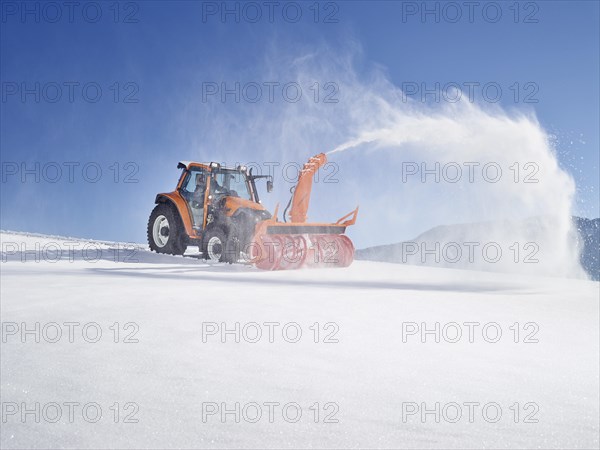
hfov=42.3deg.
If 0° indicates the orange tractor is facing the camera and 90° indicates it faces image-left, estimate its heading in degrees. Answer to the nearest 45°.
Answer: approximately 315°
